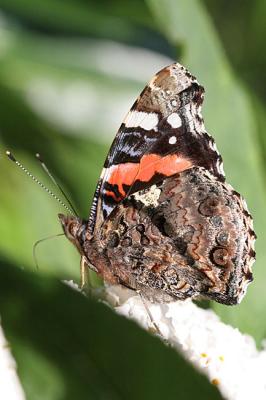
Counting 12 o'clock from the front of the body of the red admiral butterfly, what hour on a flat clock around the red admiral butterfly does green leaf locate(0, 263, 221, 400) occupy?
The green leaf is roughly at 9 o'clock from the red admiral butterfly.

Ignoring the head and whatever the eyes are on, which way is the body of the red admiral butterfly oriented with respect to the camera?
to the viewer's left
